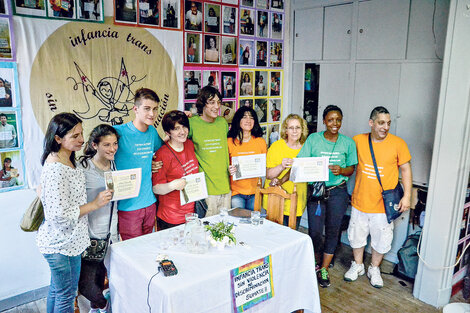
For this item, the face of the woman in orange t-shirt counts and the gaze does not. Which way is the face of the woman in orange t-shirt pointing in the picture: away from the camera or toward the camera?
toward the camera

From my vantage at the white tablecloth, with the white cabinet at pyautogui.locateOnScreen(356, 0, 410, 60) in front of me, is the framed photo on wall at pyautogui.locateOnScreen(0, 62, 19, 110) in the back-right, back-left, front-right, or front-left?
back-left

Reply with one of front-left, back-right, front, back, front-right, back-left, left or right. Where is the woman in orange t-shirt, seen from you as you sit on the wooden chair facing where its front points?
right

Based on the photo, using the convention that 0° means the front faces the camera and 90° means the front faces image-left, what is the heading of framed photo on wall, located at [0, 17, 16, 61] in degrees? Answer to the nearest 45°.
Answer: approximately 0°

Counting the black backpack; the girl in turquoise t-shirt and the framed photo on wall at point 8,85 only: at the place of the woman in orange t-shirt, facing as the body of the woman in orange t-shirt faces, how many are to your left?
2

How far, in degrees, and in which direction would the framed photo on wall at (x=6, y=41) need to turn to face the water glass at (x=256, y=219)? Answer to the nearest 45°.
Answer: approximately 45° to its left

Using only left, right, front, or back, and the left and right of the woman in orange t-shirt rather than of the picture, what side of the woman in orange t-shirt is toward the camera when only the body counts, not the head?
front

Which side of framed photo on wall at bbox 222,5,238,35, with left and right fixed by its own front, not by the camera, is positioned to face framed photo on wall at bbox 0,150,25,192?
right

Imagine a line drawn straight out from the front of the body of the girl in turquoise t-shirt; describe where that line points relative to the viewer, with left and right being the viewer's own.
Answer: facing the viewer

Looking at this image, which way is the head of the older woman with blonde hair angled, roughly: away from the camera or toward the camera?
toward the camera

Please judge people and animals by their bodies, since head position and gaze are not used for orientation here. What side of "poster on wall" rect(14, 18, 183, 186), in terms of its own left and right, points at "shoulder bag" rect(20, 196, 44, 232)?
front

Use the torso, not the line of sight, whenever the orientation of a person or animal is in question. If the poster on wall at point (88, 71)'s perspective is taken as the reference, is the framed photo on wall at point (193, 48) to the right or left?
on its left

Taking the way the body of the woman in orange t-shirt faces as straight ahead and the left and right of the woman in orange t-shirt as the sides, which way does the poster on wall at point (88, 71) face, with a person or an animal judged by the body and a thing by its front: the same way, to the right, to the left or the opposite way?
the same way

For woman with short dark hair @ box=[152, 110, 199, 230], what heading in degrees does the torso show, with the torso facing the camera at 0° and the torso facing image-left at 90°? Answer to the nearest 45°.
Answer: approximately 315°
